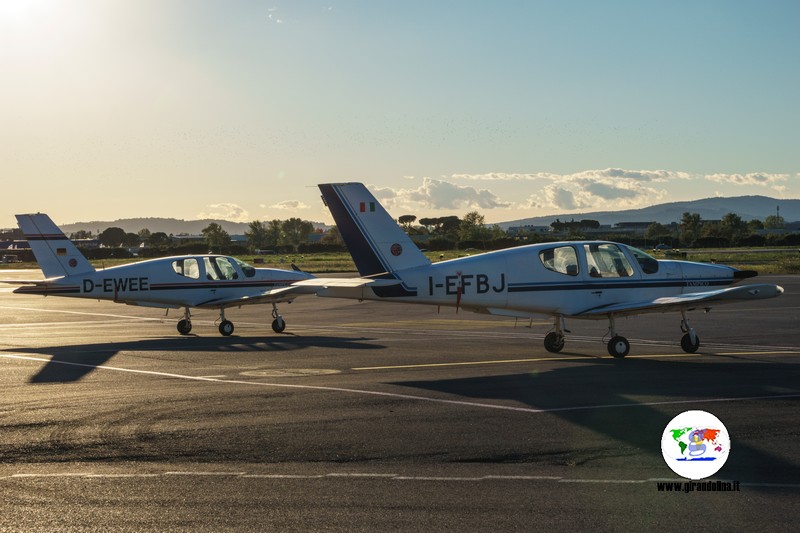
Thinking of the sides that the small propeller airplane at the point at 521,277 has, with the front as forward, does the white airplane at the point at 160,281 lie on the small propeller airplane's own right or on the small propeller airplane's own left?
on the small propeller airplane's own left

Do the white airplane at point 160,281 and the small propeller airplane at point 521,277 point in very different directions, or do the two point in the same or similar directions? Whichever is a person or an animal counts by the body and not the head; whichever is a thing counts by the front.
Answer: same or similar directions

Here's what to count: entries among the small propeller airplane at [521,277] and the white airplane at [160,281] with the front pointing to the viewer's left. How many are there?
0

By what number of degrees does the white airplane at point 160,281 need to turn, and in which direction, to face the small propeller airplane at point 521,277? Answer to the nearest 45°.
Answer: approximately 90° to its right

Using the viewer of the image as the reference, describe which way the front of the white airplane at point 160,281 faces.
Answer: facing away from the viewer and to the right of the viewer

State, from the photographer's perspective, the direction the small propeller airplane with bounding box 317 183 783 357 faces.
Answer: facing away from the viewer and to the right of the viewer
